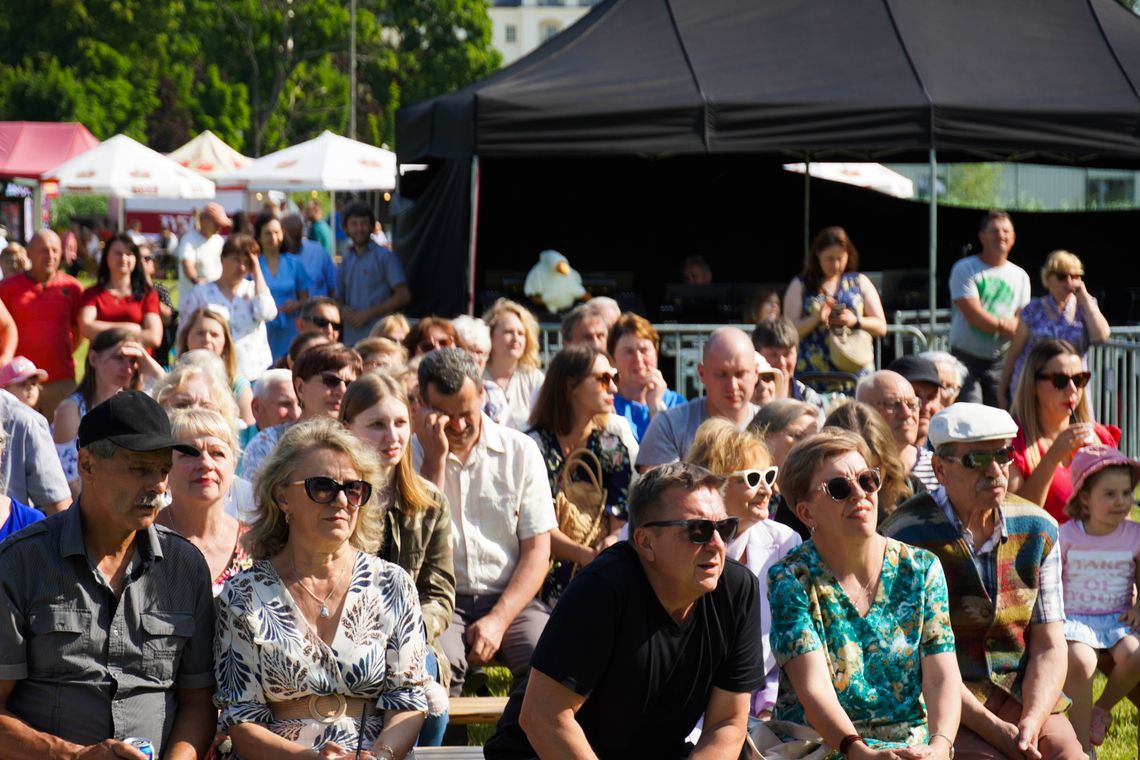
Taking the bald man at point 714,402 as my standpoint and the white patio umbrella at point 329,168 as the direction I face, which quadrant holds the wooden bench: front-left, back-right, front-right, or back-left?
back-left

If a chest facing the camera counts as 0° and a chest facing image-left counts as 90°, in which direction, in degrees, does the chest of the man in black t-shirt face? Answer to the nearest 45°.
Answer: approximately 315°

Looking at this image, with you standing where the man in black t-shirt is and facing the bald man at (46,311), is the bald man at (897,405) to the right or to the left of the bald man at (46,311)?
right

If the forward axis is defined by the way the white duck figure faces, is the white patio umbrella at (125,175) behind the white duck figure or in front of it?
behind

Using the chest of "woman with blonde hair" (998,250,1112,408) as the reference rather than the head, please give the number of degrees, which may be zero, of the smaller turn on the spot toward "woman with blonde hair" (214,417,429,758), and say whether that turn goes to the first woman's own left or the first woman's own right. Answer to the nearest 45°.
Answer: approximately 45° to the first woman's own right

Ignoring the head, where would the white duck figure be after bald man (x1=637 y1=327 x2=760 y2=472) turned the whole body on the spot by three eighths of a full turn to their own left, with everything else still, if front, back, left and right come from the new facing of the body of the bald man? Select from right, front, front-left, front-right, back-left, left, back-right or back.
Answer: front

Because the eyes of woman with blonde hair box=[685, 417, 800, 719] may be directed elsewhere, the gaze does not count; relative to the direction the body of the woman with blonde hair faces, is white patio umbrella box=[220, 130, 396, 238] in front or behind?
behind

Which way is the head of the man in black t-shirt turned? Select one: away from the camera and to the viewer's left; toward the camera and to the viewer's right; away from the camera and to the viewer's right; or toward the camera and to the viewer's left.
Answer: toward the camera and to the viewer's right

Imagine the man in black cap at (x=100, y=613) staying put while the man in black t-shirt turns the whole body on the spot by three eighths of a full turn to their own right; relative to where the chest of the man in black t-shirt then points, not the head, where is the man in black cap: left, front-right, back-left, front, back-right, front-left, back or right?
front

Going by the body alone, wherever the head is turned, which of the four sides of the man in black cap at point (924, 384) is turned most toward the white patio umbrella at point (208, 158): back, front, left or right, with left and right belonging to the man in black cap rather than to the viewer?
back

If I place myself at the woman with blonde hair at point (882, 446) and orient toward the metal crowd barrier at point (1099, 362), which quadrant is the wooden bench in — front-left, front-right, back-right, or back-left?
back-left

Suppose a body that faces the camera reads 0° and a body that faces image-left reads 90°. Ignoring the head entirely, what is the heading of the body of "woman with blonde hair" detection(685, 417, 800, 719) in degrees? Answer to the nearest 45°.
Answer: approximately 315°
